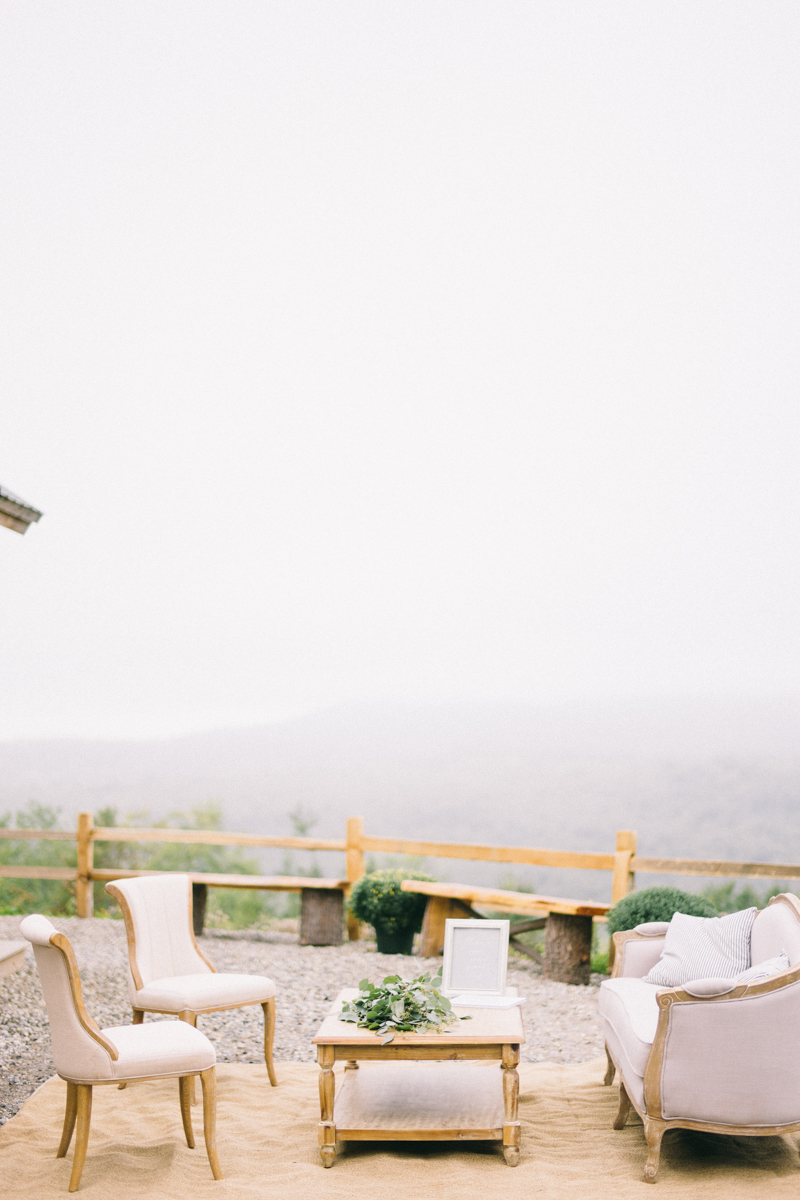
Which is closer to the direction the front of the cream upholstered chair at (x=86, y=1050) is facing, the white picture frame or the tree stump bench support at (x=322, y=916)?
the white picture frame

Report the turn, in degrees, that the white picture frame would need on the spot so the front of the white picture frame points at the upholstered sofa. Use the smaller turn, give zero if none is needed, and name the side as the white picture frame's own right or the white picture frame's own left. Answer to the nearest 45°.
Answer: approximately 45° to the white picture frame's own left

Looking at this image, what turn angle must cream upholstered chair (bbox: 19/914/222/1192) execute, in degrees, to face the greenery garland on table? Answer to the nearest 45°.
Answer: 0° — it already faces it

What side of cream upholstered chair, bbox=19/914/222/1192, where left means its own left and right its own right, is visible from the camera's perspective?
right

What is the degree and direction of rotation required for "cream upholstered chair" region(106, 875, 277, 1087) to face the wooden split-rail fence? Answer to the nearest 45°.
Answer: approximately 90° to its left

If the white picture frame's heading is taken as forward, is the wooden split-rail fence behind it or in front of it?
behind

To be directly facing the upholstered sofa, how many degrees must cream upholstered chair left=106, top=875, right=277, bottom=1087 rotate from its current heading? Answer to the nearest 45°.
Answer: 0° — it already faces it

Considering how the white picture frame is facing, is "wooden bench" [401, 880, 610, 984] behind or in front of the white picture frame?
behind

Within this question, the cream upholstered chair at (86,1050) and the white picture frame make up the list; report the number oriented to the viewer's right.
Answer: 1

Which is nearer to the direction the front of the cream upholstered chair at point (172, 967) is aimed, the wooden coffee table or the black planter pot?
the wooden coffee table
